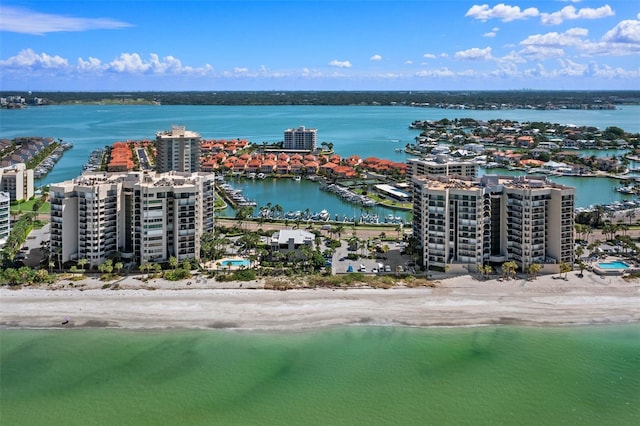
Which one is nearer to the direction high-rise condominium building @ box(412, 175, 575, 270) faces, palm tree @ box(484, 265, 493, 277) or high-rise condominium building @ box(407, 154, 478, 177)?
the palm tree

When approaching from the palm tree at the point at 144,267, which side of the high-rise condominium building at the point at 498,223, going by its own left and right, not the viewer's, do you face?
right

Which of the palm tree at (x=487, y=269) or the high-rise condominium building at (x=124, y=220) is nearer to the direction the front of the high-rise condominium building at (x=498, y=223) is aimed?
the palm tree

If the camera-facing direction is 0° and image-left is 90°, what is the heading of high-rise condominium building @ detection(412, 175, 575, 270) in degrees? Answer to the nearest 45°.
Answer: approximately 0°

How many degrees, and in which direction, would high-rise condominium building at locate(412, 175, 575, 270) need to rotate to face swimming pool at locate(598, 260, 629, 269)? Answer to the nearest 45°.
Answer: approximately 135° to its left

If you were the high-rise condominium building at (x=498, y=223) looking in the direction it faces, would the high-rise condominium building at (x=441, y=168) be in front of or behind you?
behind

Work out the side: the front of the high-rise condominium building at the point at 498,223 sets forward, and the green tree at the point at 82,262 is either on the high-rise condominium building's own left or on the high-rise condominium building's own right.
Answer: on the high-rise condominium building's own right
